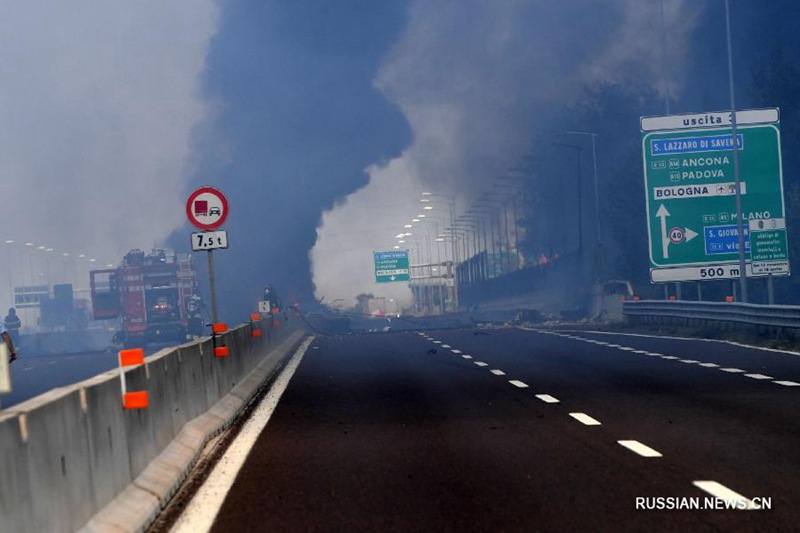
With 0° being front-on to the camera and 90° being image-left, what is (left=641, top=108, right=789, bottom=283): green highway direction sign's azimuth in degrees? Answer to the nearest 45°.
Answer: approximately 0°

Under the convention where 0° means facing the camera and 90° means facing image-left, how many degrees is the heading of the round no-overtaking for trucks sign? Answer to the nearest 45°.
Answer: approximately 0°

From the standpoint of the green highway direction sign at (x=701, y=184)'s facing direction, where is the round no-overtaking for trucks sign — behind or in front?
in front

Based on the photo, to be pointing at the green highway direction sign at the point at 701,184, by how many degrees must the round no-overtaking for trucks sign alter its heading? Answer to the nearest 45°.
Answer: approximately 135° to its left

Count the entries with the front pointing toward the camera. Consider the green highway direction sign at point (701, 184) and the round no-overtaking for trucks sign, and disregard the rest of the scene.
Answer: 2
